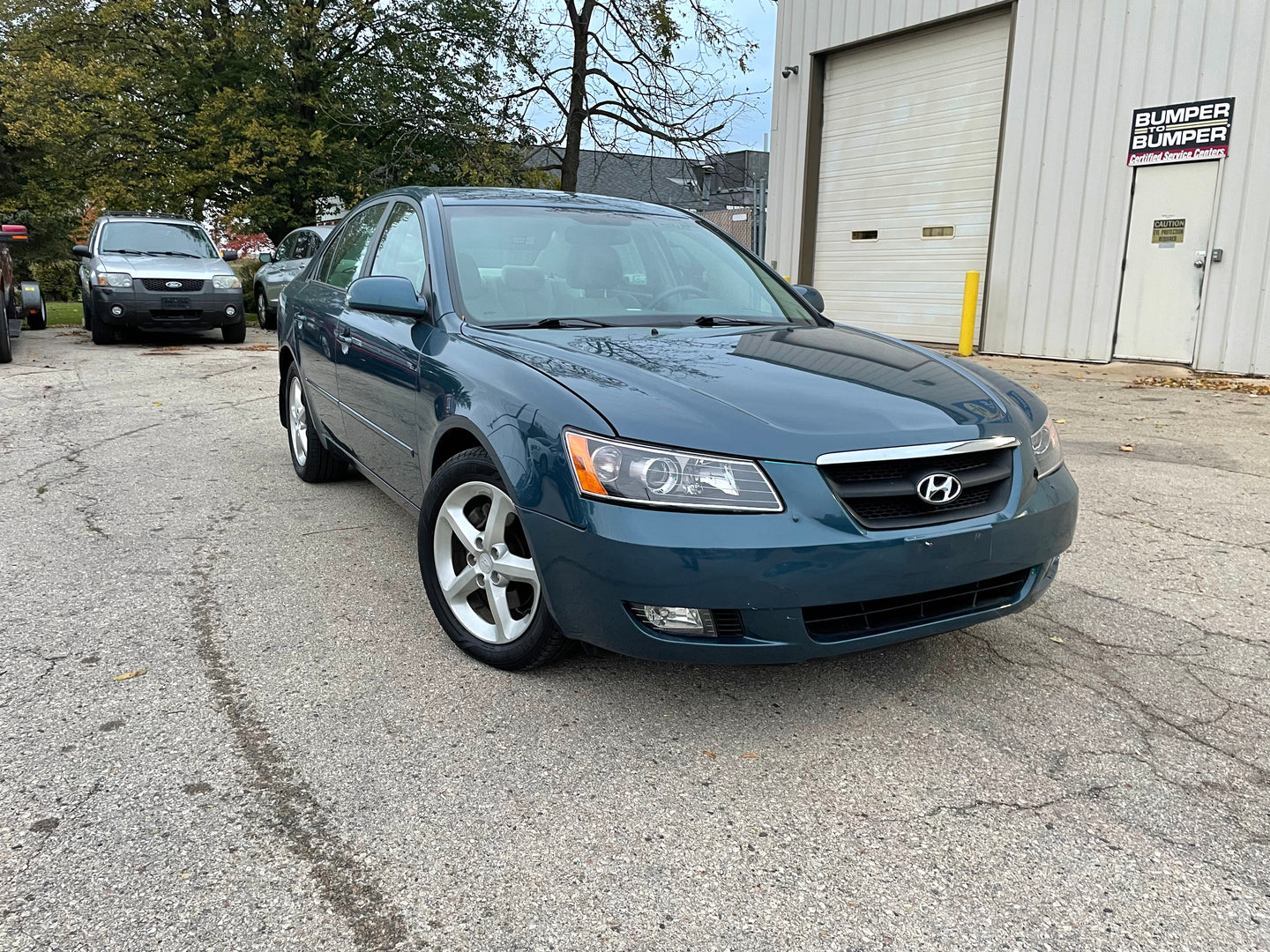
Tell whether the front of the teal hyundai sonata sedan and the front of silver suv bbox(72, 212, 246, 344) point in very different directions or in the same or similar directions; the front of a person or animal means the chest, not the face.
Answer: same or similar directions

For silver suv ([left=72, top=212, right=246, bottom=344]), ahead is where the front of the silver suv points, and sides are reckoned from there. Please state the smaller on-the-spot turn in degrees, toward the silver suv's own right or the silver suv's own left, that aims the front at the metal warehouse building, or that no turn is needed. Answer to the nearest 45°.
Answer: approximately 45° to the silver suv's own left

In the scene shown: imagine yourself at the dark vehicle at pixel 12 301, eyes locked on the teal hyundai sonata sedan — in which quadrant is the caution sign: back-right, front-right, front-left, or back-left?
front-left

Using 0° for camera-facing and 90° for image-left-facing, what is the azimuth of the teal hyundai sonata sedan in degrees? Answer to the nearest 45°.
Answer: approximately 315°

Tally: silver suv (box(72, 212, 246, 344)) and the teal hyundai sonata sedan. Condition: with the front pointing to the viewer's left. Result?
0

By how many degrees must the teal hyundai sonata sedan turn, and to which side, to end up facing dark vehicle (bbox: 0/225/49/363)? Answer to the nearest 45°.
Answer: approximately 180°

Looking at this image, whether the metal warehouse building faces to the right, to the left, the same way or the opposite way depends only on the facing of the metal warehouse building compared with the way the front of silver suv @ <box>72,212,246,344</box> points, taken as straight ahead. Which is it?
to the right

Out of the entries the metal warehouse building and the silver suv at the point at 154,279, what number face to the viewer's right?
0

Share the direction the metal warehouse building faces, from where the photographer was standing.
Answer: facing the viewer and to the left of the viewer

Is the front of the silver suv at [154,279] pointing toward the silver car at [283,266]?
no

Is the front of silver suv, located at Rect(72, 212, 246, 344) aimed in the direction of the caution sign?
no

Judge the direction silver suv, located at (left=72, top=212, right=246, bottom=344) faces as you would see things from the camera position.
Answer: facing the viewer

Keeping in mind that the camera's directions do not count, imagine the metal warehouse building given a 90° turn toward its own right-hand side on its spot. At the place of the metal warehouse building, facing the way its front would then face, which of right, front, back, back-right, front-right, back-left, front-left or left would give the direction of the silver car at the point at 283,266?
front-left

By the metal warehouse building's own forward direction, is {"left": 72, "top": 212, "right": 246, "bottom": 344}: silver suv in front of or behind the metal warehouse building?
in front

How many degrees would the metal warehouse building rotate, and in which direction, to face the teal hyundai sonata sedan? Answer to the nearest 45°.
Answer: approximately 45° to its left

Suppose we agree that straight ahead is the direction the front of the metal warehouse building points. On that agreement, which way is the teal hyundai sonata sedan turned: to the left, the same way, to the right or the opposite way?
to the left

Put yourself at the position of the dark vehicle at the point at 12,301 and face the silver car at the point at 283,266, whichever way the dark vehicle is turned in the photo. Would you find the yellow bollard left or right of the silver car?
right
